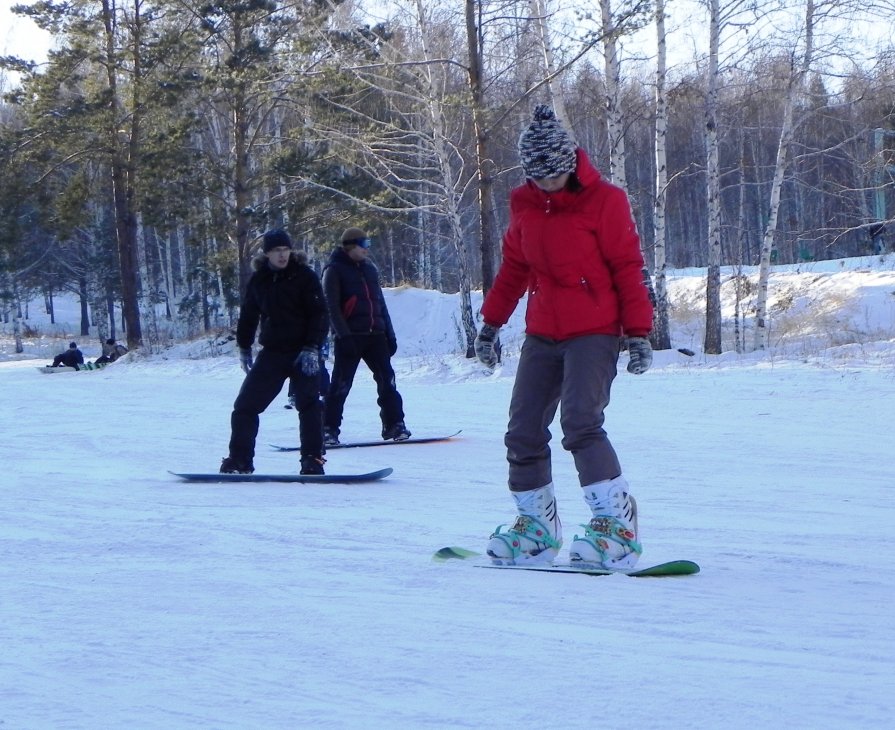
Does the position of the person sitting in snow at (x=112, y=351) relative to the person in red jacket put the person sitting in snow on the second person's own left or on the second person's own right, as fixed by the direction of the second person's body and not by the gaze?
on the second person's own right

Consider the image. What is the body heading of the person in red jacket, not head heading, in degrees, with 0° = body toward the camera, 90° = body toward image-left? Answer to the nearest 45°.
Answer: approximately 45°

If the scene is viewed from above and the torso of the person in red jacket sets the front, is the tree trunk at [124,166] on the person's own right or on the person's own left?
on the person's own right

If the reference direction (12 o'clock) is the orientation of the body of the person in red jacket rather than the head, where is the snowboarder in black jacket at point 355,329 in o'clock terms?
The snowboarder in black jacket is roughly at 4 o'clock from the person in red jacket.

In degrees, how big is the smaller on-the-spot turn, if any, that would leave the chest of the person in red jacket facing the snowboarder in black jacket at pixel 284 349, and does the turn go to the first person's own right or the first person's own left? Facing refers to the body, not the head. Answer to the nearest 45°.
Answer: approximately 90° to the first person's own right

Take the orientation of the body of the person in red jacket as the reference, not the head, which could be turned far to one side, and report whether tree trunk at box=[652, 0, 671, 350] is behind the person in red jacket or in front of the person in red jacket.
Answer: behind

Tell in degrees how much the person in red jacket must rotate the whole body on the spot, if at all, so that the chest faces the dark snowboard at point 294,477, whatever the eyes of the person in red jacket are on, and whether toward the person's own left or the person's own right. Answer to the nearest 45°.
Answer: approximately 90° to the person's own right

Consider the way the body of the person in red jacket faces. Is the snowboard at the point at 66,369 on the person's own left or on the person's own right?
on the person's own right
